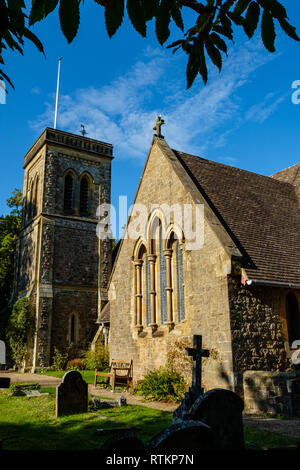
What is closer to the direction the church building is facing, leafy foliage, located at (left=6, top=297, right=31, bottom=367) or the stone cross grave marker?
the stone cross grave marker

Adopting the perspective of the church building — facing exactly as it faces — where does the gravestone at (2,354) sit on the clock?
The gravestone is roughly at 3 o'clock from the church building.

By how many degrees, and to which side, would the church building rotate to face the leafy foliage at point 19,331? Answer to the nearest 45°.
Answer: approximately 90° to its right

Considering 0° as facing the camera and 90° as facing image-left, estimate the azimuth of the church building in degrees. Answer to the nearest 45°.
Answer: approximately 45°

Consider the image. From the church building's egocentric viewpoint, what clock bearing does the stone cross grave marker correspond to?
The stone cross grave marker is roughly at 11 o'clock from the church building.

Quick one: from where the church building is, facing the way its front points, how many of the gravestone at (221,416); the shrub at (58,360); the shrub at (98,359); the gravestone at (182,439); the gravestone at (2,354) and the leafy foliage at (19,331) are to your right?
4

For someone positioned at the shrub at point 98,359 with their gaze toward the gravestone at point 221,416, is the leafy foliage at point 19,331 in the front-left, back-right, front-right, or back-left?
back-right

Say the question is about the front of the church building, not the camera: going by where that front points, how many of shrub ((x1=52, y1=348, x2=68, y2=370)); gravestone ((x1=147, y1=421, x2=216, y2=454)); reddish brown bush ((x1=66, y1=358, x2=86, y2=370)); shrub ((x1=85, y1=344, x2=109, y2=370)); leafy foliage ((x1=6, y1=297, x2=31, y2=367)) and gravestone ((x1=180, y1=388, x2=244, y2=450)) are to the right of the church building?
4

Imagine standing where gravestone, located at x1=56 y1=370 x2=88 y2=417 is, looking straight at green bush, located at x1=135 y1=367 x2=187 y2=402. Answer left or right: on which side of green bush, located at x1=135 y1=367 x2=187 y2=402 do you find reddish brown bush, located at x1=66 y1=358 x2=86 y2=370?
left

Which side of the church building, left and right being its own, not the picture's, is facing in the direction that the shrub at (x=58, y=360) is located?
right
